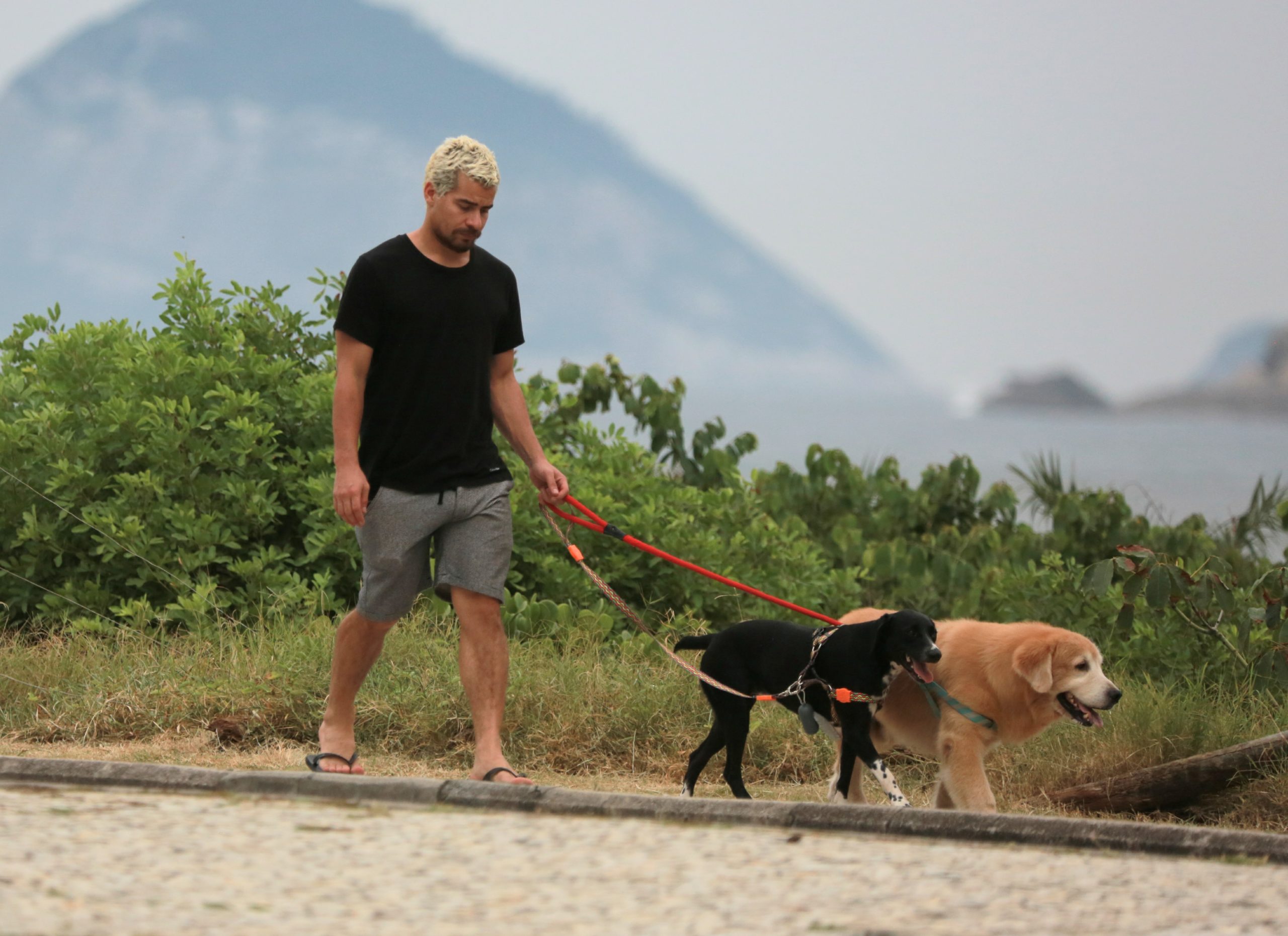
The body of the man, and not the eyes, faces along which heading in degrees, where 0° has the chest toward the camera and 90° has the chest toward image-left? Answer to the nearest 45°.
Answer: approximately 315°

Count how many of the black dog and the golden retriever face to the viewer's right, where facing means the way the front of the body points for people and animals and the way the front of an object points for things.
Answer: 2

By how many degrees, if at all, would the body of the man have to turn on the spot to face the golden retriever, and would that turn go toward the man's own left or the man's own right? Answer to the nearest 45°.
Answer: approximately 45° to the man's own left

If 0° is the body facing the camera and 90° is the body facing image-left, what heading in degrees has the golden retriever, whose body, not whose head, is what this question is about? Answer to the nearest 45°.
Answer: approximately 270°

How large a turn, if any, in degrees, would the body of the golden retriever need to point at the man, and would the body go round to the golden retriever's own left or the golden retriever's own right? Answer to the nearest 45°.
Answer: approximately 180°

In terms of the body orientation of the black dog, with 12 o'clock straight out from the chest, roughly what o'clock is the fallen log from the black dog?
The fallen log is roughly at 11 o'clock from the black dog.

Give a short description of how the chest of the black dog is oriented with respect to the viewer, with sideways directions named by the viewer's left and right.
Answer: facing to the right of the viewer

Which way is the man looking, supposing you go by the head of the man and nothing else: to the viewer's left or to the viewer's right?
to the viewer's right
